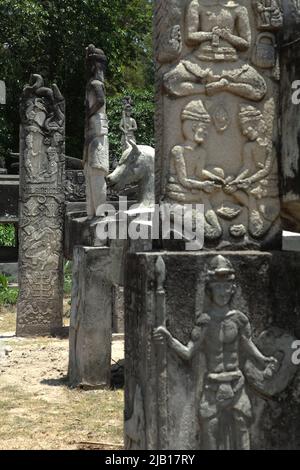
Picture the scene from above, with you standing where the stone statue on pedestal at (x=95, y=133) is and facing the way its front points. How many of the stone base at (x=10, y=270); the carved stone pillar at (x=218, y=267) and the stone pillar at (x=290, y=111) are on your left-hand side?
2

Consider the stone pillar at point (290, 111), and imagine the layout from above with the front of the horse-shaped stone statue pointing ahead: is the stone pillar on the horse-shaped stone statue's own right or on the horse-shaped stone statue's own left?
on the horse-shaped stone statue's own left

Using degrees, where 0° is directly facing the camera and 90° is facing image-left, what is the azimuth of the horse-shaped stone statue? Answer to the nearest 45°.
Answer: approximately 90°

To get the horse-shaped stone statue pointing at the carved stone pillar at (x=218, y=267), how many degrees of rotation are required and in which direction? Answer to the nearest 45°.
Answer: approximately 90° to its left

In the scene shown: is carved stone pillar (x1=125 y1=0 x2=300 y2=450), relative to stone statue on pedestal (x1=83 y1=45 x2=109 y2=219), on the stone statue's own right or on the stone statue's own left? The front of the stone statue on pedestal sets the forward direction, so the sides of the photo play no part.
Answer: on the stone statue's own left

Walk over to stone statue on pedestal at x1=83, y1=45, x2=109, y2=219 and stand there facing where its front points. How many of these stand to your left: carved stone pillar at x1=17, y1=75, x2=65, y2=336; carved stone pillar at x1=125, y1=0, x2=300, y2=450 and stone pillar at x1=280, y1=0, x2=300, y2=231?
2

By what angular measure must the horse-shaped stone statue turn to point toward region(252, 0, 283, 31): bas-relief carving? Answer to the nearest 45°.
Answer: approximately 90° to its left
